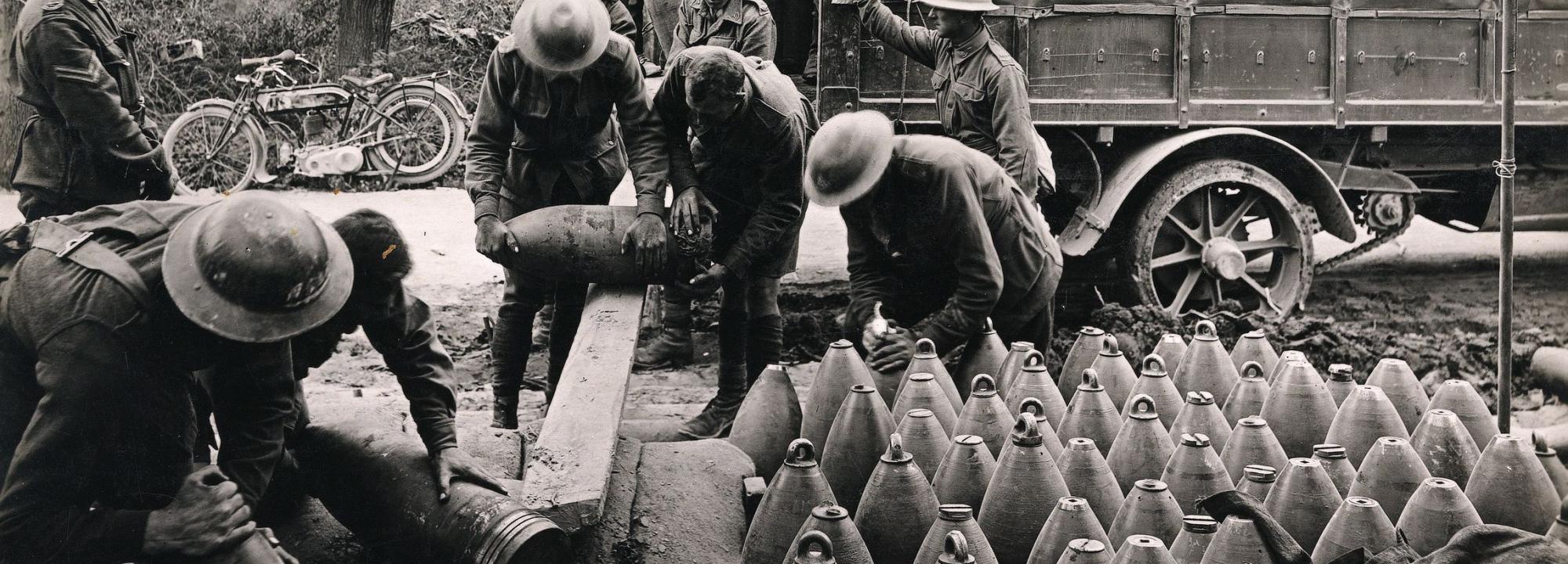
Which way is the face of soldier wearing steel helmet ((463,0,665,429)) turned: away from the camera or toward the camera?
toward the camera

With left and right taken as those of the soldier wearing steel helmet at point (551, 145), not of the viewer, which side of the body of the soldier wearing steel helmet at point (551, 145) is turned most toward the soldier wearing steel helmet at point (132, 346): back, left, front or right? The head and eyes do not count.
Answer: front

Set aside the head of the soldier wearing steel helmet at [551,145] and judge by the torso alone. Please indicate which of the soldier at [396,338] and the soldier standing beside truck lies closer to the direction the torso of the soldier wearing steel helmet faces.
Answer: the soldier

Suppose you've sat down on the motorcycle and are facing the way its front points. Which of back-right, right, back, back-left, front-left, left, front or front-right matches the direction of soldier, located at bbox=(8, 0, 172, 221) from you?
left

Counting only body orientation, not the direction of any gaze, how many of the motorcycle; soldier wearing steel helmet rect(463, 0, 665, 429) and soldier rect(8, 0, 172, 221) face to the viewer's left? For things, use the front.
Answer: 1

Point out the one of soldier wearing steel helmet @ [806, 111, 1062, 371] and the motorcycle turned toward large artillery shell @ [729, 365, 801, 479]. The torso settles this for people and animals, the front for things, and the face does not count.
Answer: the soldier wearing steel helmet

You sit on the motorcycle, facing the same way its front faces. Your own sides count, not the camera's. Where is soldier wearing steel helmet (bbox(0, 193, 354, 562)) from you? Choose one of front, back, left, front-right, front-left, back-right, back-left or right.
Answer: left

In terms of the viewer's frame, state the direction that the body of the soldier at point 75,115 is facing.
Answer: to the viewer's right

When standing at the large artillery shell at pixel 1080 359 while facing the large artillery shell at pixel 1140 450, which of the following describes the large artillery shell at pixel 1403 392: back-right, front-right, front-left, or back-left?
front-left

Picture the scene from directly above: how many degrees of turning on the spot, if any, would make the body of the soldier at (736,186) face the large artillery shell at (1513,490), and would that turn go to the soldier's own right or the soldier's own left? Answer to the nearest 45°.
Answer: approximately 90° to the soldier's own left

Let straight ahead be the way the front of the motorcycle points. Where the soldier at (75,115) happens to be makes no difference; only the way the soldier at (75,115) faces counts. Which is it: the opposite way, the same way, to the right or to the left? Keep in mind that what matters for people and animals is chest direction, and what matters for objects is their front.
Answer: the opposite way

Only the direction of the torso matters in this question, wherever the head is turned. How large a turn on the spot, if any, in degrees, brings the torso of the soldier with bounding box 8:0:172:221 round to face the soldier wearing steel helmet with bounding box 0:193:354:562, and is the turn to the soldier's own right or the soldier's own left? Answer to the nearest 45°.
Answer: approximately 90° to the soldier's own right

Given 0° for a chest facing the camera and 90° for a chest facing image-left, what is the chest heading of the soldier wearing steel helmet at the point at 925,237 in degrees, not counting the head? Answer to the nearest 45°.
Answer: approximately 45°

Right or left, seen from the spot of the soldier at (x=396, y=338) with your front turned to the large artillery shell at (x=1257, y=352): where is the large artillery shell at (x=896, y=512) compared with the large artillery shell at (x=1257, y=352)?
right
